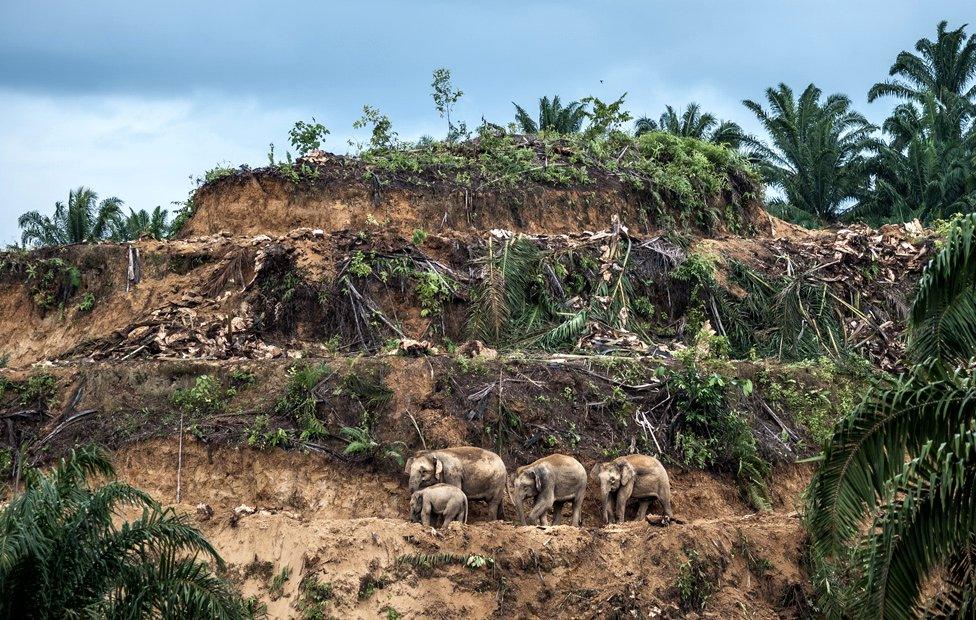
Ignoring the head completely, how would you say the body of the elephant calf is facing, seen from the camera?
to the viewer's left

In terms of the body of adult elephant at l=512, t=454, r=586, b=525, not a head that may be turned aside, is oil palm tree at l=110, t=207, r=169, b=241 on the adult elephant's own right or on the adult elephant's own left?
on the adult elephant's own right

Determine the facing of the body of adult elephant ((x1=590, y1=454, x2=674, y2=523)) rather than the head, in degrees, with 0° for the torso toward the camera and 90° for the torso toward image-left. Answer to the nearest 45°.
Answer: approximately 45°

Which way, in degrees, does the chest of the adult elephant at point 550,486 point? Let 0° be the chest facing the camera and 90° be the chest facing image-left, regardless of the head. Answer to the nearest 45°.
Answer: approximately 45°

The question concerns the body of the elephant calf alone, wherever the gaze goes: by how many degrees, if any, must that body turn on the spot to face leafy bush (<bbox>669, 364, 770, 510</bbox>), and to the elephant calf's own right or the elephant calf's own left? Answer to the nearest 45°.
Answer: approximately 135° to the elephant calf's own right

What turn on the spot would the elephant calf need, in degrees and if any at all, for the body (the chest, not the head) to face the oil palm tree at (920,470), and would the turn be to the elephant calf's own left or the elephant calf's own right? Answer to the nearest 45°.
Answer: approximately 135° to the elephant calf's own left

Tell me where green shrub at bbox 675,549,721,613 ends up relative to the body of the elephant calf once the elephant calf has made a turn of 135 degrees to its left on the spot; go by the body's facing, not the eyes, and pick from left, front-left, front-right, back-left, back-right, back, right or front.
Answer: front-left

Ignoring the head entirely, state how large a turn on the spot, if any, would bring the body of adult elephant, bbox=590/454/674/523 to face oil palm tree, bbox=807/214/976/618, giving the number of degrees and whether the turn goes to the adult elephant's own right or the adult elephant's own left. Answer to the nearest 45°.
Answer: approximately 90° to the adult elephant's own left
